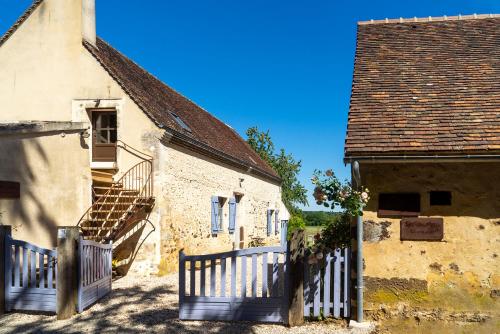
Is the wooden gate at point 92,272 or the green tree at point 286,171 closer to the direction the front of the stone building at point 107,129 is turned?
the wooden gate

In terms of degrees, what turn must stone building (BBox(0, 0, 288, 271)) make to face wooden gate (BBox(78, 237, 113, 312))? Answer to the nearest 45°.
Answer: approximately 45° to its right

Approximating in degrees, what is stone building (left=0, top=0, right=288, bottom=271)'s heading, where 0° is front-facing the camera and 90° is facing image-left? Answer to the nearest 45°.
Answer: approximately 315°

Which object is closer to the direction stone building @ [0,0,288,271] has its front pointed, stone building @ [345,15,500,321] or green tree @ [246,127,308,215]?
the stone building
